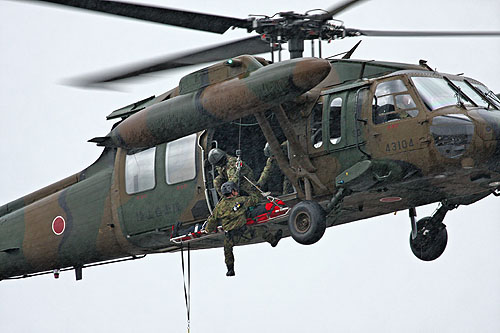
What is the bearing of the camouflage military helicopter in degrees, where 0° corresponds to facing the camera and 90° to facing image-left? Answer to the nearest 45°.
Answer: approximately 315°
